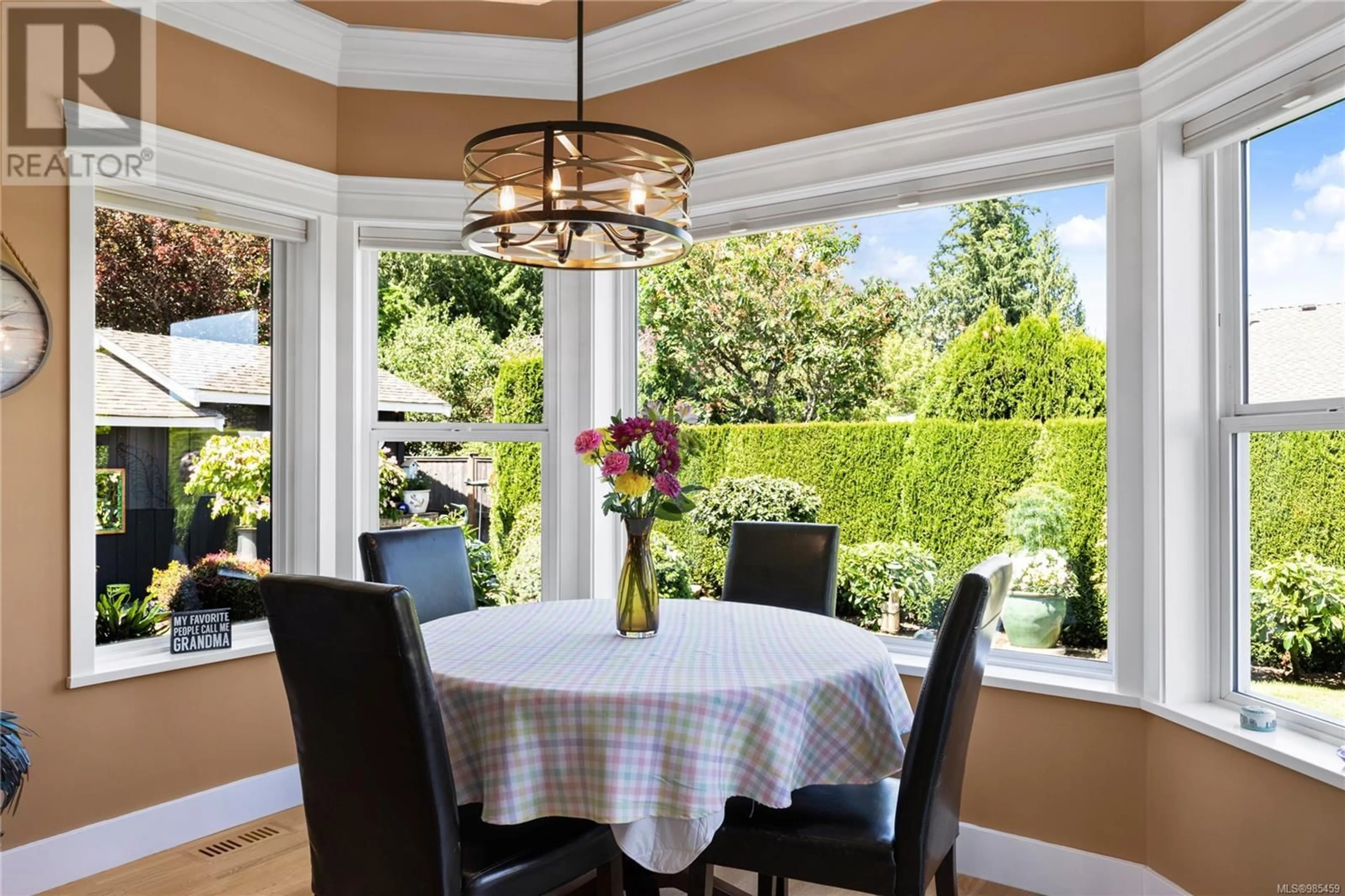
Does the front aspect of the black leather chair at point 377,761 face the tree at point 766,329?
yes

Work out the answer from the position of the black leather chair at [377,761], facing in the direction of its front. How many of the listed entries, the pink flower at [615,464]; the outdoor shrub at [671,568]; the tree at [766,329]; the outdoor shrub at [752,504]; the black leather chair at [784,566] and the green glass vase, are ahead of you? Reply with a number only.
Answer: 6

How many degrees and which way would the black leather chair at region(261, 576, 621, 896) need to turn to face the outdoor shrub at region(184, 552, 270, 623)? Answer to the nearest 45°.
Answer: approximately 45° to its left

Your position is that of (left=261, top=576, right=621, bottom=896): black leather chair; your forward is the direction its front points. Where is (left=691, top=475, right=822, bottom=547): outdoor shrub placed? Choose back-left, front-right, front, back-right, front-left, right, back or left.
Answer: front

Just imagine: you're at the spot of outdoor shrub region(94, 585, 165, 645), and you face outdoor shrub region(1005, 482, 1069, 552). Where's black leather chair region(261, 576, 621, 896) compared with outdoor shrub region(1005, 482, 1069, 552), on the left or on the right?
right

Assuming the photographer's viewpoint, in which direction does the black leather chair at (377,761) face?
facing away from the viewer and to the right of the viewer

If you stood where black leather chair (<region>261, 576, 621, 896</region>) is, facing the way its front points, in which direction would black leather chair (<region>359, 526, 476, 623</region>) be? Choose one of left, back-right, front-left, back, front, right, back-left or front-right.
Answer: front-left

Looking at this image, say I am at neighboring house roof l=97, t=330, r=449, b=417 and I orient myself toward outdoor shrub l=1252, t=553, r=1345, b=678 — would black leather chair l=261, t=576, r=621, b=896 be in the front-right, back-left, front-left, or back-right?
front-right

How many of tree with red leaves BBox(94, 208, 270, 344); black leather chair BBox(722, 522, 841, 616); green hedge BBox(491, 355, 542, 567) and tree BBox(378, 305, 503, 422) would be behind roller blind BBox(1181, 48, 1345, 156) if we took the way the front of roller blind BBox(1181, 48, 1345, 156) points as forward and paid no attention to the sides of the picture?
0

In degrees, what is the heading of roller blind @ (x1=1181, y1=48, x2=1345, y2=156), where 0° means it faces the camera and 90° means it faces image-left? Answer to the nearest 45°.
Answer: approximately 45°

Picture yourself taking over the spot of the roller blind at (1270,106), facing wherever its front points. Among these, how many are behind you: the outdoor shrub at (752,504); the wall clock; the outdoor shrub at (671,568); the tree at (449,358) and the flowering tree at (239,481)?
0

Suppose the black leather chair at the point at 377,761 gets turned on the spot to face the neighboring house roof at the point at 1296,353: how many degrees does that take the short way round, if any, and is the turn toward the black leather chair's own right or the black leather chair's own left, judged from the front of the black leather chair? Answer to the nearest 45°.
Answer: approximately 45° to the black leather chair's own right

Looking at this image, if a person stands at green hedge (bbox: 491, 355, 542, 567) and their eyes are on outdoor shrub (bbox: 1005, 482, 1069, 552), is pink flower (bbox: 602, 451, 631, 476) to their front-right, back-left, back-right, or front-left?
front-right

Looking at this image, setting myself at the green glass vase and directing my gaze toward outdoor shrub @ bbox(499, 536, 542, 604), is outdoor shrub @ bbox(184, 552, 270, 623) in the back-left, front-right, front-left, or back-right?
front-left

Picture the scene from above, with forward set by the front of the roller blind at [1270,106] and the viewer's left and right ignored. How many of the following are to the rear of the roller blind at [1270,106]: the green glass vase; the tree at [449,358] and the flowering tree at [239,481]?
0

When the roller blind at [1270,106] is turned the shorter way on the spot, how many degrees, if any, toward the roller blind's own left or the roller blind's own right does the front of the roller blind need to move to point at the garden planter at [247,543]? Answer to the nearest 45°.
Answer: approximately 45° to the roller blind's own right

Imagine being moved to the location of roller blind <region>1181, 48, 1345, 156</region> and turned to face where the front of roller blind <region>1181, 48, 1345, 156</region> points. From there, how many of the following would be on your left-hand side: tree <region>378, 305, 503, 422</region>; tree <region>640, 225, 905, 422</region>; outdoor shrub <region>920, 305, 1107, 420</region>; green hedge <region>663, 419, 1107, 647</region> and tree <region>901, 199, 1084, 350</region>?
0

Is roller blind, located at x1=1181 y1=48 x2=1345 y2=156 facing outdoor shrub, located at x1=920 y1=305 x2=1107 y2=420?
no

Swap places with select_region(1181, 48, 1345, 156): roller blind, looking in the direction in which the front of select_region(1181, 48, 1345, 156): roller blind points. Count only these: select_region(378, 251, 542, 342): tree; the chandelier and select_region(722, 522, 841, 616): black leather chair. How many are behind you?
0

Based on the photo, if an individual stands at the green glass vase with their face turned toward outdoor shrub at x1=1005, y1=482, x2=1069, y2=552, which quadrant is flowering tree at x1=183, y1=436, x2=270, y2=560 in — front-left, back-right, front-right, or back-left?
front-left
